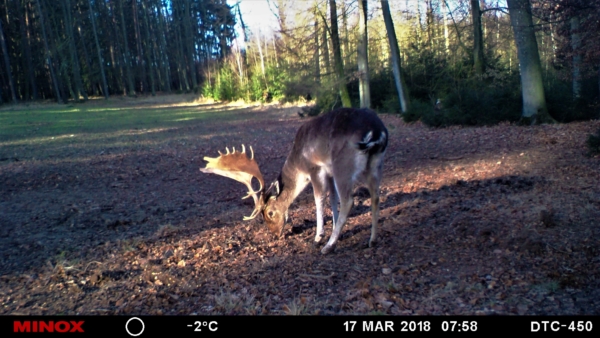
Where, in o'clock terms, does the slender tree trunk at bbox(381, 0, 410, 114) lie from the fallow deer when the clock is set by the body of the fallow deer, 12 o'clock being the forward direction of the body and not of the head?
The slender tree trunk is roughly at 2 o'clock from the fallow deer.

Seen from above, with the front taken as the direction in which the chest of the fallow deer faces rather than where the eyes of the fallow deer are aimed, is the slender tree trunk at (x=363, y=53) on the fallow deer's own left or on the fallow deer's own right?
on the fallow deer's own right

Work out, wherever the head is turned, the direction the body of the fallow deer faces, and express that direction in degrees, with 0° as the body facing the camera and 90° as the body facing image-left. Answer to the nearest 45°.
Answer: approximately 135°

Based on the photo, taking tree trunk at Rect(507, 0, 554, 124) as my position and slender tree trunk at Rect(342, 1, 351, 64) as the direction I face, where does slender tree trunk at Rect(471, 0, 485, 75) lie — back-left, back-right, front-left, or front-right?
front-right

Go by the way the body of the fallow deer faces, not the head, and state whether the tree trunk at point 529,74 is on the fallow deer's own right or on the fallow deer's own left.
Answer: on the fallow deer's own right

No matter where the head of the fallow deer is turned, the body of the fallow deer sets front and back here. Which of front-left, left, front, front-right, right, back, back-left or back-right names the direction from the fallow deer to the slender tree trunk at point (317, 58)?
front-right

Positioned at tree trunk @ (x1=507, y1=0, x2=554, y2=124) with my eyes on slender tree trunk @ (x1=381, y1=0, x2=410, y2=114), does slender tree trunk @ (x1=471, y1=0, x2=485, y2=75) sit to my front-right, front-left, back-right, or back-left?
front-right

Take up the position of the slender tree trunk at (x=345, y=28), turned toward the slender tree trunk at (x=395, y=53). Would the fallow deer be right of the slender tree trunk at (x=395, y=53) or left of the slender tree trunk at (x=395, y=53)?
right
